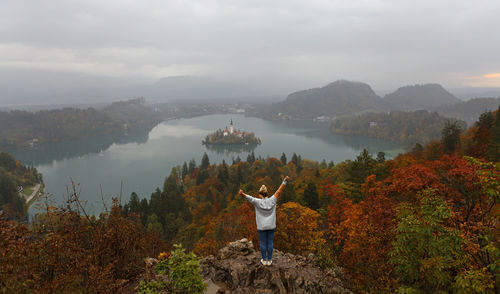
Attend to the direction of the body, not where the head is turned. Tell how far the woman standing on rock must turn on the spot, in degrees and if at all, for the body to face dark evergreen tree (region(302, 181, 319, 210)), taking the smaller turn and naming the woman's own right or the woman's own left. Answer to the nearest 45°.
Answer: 0° — they already face it

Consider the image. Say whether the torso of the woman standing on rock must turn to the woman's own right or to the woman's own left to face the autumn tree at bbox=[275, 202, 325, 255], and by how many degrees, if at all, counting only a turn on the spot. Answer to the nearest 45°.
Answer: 0° — they already face it

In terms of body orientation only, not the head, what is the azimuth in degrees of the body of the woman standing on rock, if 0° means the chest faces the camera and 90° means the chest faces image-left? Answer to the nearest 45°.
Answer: approximately 180°

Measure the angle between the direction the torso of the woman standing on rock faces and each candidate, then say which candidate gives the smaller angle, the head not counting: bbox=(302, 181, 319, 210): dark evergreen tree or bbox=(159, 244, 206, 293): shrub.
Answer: the dark evergreen tree

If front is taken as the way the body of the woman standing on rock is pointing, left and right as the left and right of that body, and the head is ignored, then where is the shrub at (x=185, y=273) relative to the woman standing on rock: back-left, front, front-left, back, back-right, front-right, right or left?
back-left
